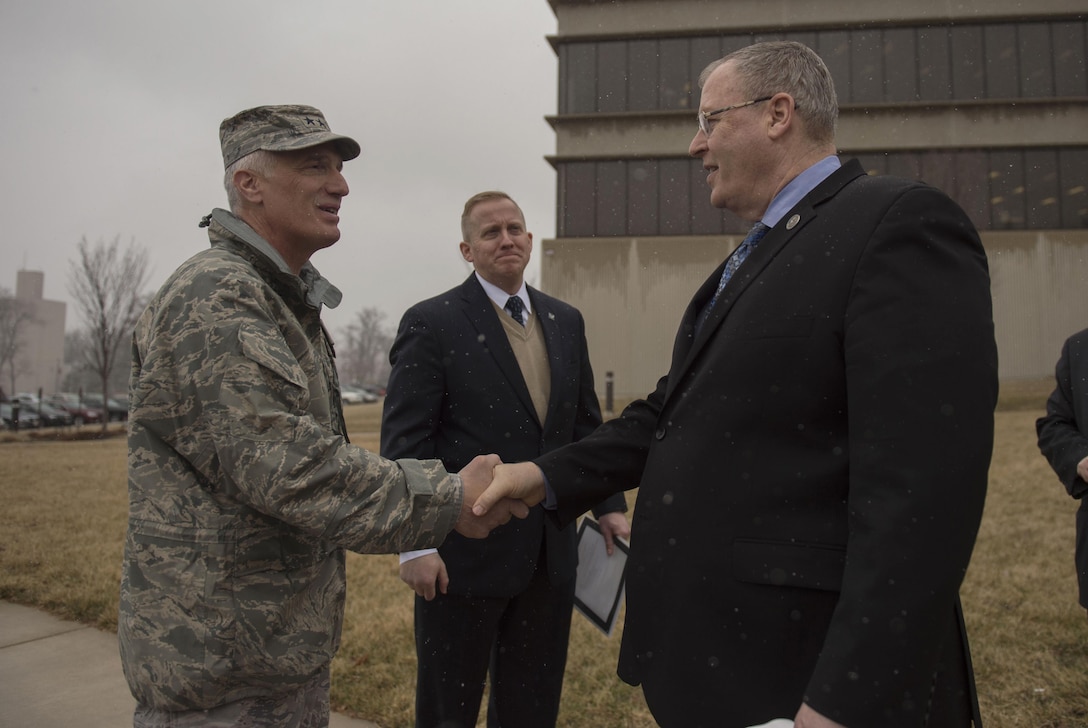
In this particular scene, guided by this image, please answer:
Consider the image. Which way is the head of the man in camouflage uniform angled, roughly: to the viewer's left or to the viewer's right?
to the viewer's right

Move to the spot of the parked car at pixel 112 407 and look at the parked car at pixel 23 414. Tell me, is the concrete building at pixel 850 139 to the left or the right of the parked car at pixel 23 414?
left

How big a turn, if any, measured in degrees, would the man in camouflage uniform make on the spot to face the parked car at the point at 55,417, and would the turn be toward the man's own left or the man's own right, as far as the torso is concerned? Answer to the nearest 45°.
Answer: approximately 90° to the man's own left

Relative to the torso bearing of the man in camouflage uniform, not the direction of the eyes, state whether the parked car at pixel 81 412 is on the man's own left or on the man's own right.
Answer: on the man's own left

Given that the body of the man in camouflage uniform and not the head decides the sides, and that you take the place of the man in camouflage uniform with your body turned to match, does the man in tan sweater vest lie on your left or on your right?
on your left

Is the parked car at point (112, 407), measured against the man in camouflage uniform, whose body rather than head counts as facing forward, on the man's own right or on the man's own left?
on the man's own left

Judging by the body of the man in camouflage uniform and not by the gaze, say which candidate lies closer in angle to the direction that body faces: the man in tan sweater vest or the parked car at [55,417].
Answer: the man in tan sweater vest

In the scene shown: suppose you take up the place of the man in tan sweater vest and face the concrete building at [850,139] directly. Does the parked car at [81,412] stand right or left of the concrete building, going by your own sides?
left

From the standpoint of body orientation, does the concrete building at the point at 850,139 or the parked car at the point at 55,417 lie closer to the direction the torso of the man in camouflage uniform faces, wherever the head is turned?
the concrete building

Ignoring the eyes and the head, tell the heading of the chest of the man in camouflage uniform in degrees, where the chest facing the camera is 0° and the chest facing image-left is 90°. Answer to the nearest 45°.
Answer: approximately 270°

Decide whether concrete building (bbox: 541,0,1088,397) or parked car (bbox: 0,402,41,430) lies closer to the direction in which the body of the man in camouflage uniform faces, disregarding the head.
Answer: the concrete building

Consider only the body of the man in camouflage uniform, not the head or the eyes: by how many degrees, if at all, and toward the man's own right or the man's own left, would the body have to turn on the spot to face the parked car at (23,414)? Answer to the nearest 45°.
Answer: approximately 90° to the man's own left

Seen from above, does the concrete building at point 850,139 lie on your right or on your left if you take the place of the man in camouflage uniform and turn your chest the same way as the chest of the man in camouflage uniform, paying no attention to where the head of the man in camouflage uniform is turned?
on your left
